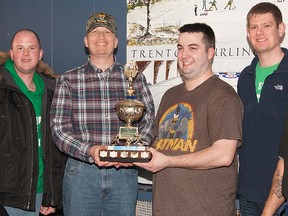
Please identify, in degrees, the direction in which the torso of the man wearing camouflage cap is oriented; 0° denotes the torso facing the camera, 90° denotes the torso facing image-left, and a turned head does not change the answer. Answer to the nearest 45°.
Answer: approximately 0°

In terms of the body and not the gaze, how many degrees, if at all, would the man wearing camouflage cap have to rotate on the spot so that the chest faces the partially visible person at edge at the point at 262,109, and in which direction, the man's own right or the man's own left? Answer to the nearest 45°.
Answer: approximately 90° to the man's own left

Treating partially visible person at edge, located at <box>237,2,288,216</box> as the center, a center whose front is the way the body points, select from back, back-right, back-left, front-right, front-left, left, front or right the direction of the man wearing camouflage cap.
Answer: front-right

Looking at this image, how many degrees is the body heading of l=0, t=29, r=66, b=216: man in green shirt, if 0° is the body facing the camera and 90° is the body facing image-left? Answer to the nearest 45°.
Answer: approximately 315°
